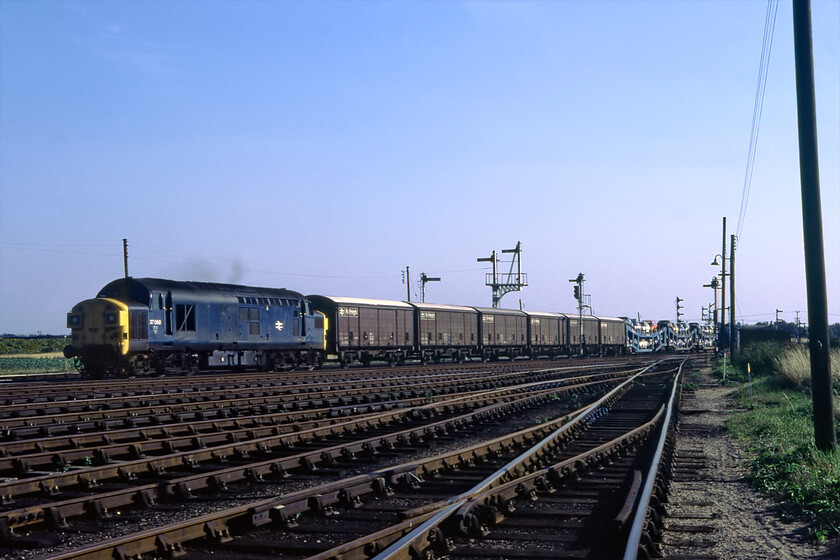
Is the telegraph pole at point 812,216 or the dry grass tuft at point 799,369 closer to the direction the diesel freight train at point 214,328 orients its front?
the telegraph pole

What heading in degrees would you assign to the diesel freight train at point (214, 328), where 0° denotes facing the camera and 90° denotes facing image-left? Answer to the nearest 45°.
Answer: approximately 45°

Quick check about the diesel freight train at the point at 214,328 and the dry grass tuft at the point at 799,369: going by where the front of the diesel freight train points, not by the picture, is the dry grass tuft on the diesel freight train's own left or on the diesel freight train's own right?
on the diesel freight train's own left

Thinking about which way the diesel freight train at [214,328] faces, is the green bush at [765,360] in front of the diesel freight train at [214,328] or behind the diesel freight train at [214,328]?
behind

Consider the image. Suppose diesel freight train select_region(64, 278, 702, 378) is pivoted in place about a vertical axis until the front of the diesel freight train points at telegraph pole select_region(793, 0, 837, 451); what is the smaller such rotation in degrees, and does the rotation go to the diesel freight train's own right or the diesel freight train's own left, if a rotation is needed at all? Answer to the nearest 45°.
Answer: approximately 90° to the diesel freight train's own left

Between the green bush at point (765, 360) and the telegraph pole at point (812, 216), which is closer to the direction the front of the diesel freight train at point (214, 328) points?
the telegraph pole

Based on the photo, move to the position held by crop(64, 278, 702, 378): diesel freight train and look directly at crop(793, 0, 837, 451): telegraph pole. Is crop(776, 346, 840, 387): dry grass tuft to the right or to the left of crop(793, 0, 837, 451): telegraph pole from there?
left
